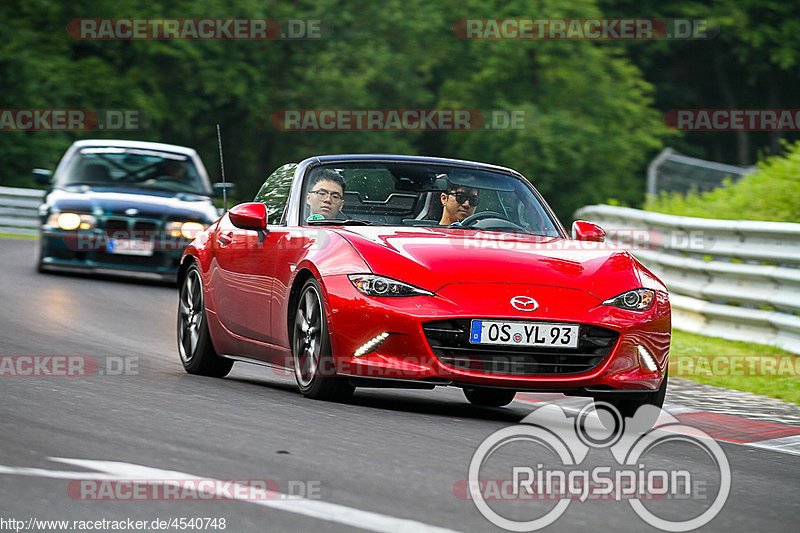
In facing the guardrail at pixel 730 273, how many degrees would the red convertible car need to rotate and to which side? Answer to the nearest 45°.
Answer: approximately 90° to its left

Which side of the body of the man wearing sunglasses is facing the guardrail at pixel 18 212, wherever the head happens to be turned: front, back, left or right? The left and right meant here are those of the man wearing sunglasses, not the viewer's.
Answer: back

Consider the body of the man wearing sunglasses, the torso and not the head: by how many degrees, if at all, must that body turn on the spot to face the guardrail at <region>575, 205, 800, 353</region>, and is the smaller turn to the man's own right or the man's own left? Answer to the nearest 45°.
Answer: approximately 90° to the man's own left

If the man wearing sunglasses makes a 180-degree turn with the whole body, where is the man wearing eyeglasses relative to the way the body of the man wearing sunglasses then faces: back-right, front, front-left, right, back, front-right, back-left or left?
front-left

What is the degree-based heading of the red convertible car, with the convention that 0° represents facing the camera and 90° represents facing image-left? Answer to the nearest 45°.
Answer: approximately 315°

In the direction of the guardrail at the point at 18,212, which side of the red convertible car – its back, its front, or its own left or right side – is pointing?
back
